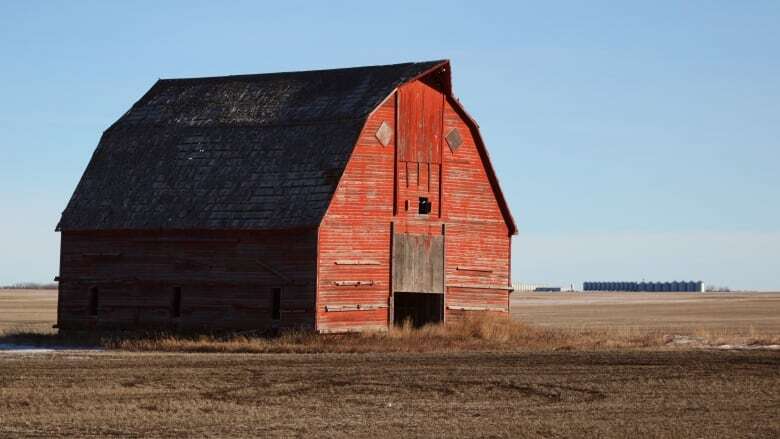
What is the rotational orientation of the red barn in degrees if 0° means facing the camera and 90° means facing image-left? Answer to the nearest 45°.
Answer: approximately 315°
